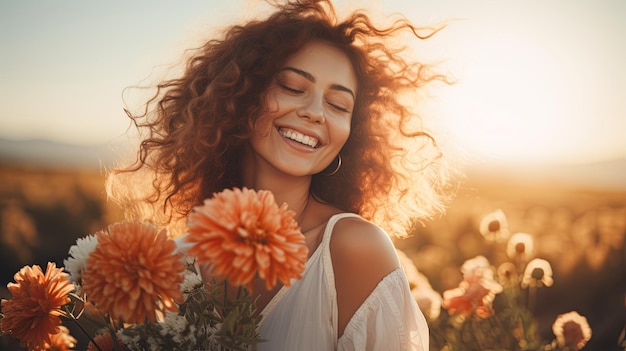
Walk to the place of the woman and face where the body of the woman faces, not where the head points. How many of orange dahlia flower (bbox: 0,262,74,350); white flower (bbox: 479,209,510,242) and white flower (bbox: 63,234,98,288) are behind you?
1

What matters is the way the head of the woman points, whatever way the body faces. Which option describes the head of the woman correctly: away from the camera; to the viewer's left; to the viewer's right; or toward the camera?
toward the camera

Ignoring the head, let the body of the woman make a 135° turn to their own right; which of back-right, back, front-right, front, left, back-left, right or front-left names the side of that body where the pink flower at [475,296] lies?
right

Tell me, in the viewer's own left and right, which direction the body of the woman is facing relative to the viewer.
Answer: facing the viewer and to the left of the viewer

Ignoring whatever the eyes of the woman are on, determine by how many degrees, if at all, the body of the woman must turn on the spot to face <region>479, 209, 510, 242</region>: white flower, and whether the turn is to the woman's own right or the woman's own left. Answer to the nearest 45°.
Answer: approximately 180°

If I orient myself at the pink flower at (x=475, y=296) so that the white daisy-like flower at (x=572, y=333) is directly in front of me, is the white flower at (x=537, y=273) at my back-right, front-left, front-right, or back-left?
front-left

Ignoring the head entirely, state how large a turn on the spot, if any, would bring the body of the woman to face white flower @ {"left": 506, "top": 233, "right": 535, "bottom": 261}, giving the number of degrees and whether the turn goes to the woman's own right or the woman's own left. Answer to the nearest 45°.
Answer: approximately 135° to the woman's own left

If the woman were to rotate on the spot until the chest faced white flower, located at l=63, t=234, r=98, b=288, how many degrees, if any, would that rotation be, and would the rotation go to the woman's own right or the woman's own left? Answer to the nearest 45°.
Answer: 0° — they already face it

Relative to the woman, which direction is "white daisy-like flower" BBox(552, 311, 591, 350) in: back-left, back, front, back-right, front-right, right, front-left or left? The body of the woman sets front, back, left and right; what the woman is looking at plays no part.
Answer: back-left
